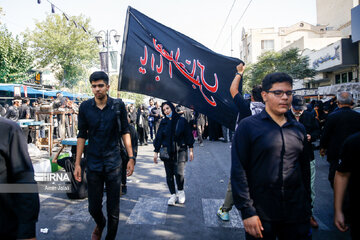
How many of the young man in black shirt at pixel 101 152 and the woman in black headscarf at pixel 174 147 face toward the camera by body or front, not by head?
2

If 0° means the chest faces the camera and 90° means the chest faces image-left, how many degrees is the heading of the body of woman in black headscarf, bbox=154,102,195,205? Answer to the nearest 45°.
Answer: approximately 0°

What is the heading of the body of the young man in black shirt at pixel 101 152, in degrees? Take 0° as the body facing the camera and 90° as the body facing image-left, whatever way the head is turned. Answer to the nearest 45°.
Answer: approximately 0°

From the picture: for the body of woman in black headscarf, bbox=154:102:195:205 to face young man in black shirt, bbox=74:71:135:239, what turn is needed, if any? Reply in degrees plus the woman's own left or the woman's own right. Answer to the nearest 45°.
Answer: approximately 45° to the woman's own right

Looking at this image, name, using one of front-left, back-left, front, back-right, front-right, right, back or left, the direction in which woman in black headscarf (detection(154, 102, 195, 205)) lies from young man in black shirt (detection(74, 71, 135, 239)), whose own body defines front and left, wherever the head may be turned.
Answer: back-left

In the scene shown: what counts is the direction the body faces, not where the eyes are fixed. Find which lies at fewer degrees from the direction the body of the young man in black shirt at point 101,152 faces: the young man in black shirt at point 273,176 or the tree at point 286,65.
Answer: the young man in black shirt

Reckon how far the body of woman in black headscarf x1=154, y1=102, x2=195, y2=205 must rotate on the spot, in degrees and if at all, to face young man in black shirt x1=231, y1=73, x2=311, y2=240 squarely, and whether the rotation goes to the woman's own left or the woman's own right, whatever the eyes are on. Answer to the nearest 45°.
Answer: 0° — they already face them

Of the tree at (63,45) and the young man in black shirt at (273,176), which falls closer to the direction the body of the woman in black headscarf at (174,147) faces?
the young man in black shirt

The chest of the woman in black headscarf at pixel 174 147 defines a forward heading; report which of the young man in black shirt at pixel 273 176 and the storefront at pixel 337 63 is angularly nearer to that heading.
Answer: the young man in black shirt

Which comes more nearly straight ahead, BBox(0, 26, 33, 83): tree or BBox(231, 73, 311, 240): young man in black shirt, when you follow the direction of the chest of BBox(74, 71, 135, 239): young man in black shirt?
the young man in black shirt

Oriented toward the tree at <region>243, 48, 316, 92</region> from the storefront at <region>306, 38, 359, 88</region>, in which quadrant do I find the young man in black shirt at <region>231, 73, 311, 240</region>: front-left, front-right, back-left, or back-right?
back-left
